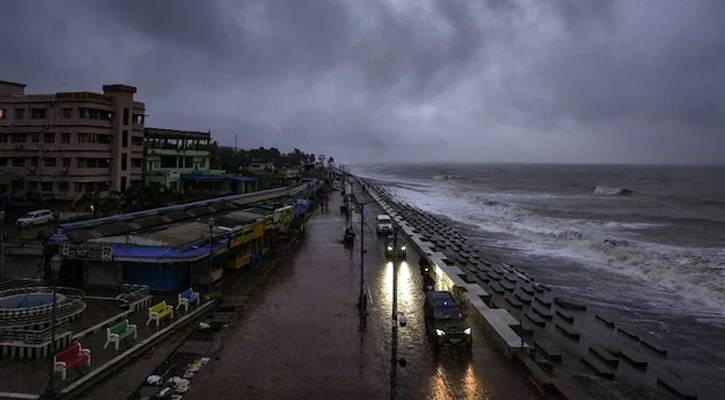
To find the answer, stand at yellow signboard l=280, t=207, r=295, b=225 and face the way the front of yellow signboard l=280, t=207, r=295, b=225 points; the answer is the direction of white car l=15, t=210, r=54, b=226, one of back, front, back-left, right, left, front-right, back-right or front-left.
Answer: back-right

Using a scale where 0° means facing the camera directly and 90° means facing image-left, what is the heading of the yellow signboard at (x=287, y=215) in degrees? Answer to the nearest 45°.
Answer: approximately 315°

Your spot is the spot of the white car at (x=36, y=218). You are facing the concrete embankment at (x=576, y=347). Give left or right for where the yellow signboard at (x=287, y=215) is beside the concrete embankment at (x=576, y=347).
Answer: left

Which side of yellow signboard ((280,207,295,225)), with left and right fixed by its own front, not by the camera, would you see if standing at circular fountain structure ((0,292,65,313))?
right

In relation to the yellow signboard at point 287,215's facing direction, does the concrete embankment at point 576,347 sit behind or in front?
in front

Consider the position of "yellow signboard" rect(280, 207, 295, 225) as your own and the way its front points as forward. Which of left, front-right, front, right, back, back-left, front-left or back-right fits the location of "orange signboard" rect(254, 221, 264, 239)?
front-right

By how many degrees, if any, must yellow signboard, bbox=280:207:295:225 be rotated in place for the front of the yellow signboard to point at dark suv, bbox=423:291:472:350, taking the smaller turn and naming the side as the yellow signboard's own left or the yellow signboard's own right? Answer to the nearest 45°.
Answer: approximately 45° to the yellow signboard's own right

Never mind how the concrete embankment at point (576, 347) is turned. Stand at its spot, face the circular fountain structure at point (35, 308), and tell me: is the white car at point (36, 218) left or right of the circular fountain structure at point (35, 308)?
right

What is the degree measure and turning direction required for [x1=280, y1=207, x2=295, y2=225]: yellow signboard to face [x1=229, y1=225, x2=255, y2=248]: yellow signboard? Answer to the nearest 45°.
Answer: approximately 45° to its right
